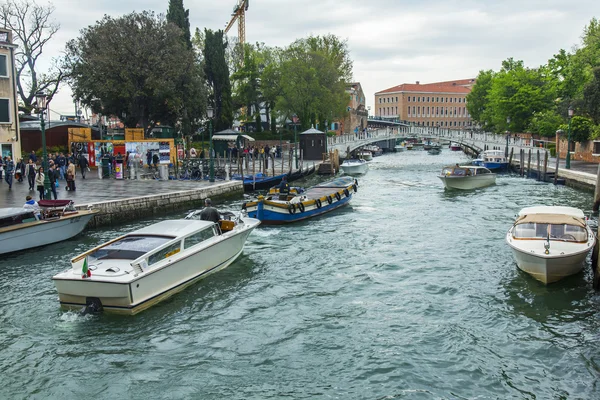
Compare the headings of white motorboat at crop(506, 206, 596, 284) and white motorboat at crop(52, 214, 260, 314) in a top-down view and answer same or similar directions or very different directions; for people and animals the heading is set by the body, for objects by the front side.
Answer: very different directions

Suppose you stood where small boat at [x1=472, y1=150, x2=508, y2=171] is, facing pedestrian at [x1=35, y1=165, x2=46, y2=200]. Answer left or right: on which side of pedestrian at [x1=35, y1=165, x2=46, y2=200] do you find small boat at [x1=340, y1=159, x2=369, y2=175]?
right

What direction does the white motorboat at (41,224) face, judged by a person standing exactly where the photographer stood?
facing away from the viewer and to the right of the viewer

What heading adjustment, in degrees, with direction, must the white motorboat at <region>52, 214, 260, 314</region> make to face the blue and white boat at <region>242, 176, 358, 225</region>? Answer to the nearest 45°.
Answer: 0° — it already faces it

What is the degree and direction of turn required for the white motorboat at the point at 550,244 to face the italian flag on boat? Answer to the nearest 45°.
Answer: approximately 45° to its right
